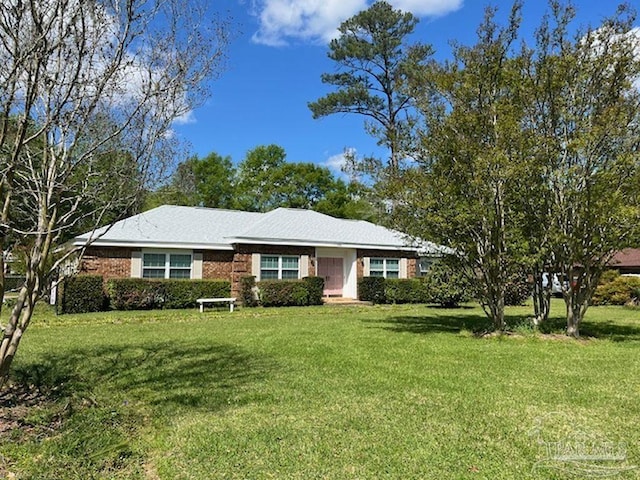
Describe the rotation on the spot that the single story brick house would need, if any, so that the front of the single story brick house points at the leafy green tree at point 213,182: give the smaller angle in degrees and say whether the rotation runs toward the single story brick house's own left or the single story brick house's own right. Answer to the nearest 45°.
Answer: approximately 180°

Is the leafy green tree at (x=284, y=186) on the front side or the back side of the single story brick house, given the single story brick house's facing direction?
on the back side

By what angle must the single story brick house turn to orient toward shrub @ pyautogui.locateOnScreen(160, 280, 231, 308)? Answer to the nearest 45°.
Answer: approximately 45° to its right

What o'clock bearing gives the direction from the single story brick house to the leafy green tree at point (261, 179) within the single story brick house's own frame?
The leafy green tree is roughly at 6 o'clock from the single story brick house.

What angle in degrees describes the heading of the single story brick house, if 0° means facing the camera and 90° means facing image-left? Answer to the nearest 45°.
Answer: approximately 0°

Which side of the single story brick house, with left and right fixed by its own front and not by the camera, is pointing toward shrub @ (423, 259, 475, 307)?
left

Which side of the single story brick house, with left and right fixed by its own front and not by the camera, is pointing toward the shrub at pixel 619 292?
left

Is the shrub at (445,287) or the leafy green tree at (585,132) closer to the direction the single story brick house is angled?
the leafy green tree
